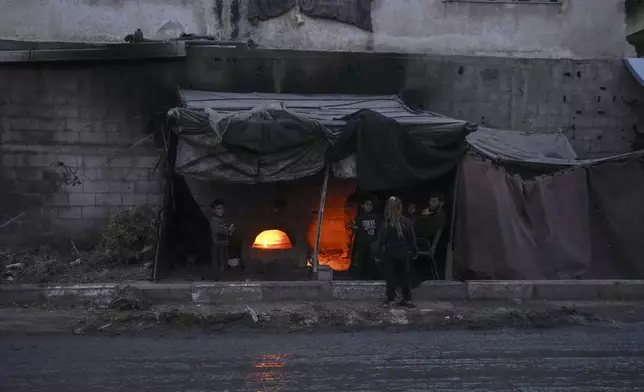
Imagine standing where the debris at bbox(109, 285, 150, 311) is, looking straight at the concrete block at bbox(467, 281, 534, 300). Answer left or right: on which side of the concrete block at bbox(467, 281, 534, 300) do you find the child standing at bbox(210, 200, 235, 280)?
left

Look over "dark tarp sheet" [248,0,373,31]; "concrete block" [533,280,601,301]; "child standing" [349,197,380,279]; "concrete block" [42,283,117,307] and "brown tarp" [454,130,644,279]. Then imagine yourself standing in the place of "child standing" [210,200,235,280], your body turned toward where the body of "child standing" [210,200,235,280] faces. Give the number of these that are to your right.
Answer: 1

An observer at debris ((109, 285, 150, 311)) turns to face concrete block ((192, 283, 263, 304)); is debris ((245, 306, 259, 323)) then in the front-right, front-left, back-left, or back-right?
front-right

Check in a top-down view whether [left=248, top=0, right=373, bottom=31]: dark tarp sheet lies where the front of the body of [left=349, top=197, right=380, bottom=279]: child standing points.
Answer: no

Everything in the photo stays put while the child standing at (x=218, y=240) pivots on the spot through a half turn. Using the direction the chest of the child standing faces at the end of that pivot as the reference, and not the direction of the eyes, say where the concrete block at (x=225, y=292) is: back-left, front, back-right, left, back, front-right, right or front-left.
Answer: back-left

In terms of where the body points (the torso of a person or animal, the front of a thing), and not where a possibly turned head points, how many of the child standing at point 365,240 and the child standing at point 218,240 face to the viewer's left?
0

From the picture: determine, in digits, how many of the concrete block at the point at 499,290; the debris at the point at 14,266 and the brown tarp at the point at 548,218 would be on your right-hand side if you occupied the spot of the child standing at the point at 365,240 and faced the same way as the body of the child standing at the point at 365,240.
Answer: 1

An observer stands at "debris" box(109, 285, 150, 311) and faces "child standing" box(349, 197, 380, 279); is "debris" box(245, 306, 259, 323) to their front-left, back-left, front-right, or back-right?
front-right

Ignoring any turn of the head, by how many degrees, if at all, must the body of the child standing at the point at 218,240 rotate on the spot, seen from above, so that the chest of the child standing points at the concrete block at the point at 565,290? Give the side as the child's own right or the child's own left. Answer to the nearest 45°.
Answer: approximately 45° to the child's own left

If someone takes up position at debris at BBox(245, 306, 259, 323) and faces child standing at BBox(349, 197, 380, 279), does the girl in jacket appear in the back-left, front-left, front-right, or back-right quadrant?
front-right

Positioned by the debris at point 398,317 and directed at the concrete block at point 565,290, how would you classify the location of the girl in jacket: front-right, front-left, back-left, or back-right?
front-left

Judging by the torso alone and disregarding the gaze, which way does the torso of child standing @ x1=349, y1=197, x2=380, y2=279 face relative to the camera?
toward the camera

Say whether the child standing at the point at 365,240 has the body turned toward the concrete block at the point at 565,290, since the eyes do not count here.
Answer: no

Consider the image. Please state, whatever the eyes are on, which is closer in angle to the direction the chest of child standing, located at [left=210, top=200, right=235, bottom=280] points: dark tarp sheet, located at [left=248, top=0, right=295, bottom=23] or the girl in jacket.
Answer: the girl in jacket

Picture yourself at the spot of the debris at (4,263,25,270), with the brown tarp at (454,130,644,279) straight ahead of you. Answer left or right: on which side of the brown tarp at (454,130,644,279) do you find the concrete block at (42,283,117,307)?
right

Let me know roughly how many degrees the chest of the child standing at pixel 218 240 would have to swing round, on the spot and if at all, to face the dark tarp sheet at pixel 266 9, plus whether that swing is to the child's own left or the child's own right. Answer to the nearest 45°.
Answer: approximately 135° to the child's own left

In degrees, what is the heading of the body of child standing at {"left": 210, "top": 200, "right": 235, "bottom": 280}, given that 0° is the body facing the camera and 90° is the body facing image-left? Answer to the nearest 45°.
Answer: approximately 315°

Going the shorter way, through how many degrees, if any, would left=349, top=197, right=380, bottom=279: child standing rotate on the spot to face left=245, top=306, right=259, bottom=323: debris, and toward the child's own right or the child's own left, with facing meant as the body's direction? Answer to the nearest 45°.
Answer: approximately 45° to the child's own right
